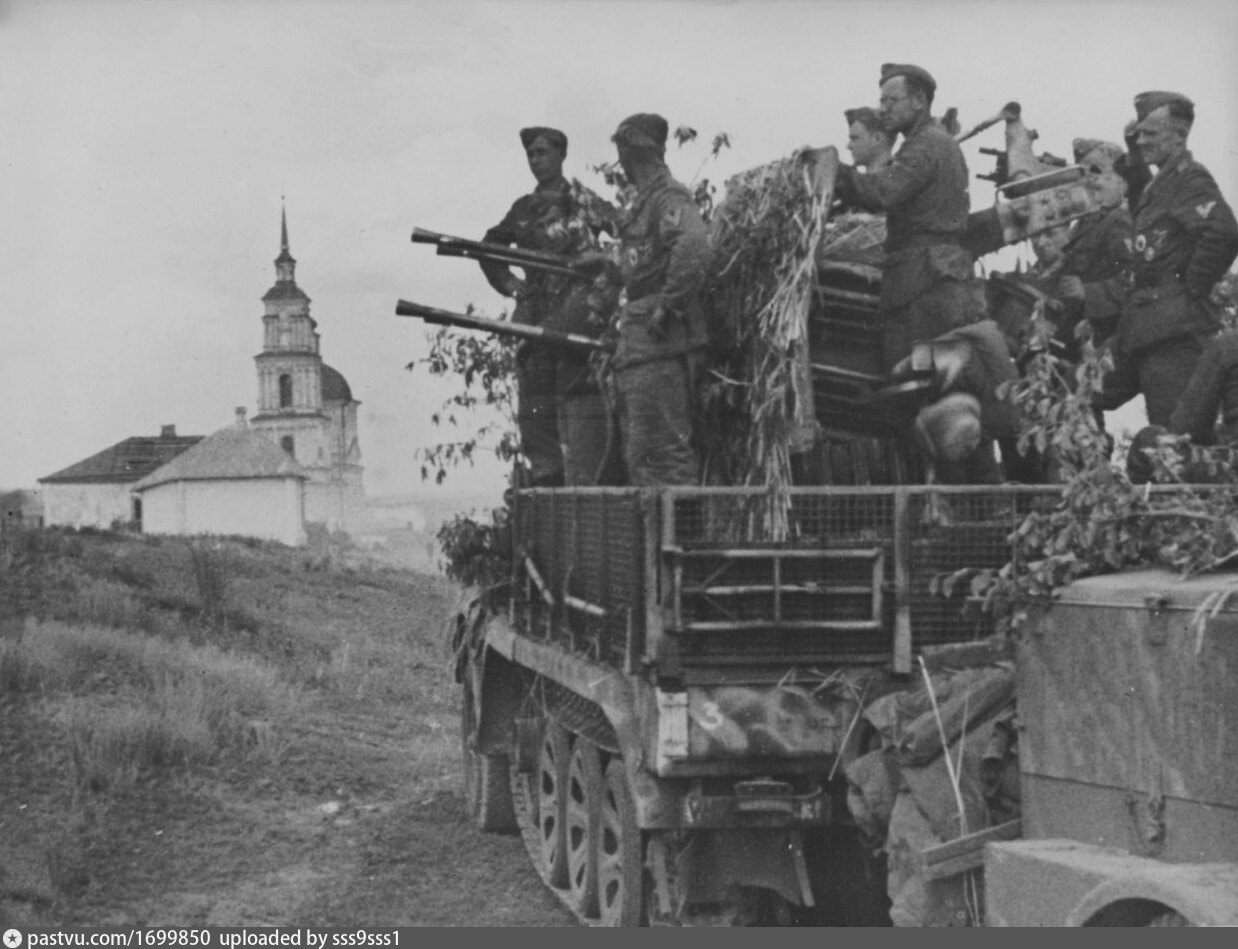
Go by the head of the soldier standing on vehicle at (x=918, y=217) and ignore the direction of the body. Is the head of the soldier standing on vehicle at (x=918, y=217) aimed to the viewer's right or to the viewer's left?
to the viewer's left

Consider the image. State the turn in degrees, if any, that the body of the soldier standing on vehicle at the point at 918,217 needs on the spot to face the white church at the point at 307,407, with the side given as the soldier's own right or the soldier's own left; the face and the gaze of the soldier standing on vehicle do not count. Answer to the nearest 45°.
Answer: approximately 45° to the soldier's own right

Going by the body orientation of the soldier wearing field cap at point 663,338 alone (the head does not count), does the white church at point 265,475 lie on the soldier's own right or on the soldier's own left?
on the soldier's own right

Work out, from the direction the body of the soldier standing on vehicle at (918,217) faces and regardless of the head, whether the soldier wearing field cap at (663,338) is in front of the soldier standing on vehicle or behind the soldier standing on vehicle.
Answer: in front

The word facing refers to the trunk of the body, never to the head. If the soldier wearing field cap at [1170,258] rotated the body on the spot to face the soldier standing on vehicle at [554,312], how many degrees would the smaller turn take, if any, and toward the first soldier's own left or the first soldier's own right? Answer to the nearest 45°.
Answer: approximately 45° to the first soldier's own right

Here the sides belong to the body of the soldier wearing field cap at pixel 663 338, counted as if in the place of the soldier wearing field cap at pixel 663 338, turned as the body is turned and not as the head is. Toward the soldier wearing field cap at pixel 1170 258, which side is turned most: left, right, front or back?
back

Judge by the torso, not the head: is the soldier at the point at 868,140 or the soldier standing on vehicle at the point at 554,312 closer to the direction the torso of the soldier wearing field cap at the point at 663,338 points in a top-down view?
the soldier standing on vehicle

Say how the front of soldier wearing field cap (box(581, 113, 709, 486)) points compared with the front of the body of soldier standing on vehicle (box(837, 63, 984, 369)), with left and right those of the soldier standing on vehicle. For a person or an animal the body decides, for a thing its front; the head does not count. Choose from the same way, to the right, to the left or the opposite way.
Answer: the same way

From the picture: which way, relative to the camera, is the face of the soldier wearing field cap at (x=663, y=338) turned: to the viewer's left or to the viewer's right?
to the viewer's left

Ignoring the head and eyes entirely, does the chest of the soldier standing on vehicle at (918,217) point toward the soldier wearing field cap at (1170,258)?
no

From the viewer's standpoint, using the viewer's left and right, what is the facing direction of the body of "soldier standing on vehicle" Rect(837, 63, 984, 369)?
facing to the left of the viewer

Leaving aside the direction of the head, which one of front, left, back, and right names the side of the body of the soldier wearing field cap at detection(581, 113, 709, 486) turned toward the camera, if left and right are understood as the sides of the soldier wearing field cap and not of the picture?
left

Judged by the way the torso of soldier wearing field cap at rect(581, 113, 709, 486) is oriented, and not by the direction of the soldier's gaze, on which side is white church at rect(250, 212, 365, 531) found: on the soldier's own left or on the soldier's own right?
on the soldier's own right

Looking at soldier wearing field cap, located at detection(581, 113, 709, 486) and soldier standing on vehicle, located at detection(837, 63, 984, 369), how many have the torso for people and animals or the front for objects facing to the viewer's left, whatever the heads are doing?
2

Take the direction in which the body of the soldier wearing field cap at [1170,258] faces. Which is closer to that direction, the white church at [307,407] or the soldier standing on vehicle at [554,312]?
the soldier standing on vehicle

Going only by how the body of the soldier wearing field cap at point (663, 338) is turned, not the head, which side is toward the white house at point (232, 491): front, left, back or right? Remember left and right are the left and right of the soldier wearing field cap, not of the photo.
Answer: right
